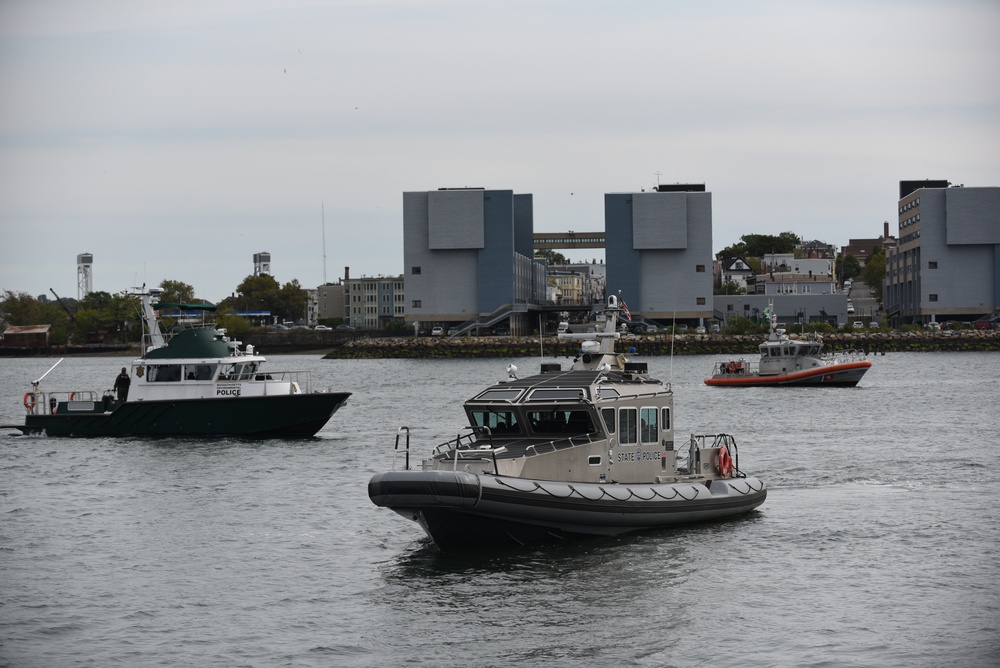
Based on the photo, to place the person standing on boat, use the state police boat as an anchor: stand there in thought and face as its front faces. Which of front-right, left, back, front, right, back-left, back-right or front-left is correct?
right

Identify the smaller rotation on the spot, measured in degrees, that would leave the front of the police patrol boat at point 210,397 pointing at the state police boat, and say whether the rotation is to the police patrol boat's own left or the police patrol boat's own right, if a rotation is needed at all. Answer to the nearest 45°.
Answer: approximately 90° to the police patrol boat's own right

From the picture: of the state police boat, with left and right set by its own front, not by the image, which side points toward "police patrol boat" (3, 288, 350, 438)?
right

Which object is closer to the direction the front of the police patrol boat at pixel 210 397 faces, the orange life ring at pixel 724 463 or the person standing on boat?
the orange life ring

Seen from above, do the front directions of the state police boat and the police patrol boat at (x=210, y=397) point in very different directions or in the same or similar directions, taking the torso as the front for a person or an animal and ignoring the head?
very different directions

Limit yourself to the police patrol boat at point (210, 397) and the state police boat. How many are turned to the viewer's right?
1

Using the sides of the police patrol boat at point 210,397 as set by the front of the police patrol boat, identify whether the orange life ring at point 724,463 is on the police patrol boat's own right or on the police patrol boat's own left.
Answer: on the police patrol boat's own right

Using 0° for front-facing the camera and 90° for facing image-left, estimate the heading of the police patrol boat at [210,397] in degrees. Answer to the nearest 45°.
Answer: approximately 270°

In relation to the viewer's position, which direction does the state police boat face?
facing the viewer and to the left of the viewer
